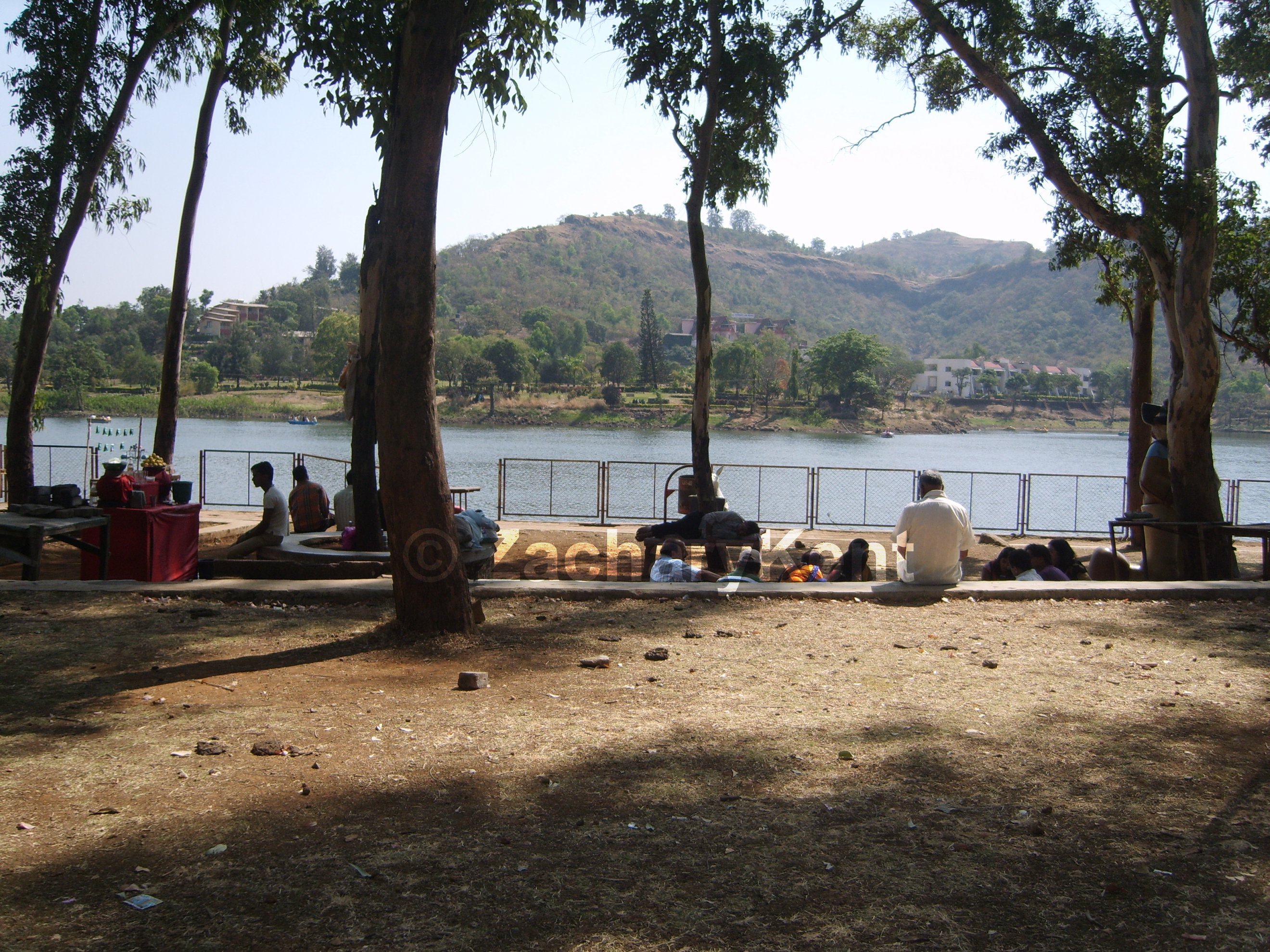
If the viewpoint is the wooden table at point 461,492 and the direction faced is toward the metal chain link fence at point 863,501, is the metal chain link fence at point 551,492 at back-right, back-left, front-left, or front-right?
front-left

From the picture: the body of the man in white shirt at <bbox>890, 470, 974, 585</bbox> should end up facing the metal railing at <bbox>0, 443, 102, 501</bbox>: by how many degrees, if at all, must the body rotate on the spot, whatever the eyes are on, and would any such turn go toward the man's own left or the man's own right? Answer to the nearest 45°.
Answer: approximately 45° to the man's own left

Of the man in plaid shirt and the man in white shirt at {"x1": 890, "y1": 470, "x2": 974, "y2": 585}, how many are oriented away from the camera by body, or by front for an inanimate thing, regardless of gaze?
2

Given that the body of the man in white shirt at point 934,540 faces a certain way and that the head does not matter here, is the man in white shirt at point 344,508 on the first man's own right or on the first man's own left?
on the first man's own left

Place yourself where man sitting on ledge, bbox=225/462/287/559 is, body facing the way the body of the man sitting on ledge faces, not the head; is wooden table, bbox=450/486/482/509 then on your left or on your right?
on your right

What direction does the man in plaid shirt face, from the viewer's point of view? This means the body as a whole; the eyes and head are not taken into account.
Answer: away from the camera

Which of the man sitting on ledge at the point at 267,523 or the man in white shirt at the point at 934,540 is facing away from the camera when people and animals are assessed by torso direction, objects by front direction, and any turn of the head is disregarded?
the man in white shirt

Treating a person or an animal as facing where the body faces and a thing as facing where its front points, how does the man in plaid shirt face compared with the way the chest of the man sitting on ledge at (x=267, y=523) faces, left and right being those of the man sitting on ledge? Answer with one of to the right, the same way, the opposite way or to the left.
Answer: to the right

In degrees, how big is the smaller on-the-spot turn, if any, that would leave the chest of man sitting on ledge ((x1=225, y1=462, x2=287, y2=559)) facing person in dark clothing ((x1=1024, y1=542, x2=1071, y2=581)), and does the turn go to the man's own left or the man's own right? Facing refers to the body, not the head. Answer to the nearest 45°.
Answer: approximately 135° to the man's own left

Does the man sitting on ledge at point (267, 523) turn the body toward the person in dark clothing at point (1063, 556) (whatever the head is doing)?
no

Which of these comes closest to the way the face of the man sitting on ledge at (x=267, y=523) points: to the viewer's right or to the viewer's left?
to the viewer's left

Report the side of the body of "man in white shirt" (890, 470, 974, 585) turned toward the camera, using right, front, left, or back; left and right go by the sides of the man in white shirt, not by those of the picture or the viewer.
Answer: back

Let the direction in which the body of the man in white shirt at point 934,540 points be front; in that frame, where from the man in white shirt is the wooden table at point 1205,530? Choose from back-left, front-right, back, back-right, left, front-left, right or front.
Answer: front-right

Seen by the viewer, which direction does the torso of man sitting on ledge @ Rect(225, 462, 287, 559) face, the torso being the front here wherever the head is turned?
to the viewer's left
